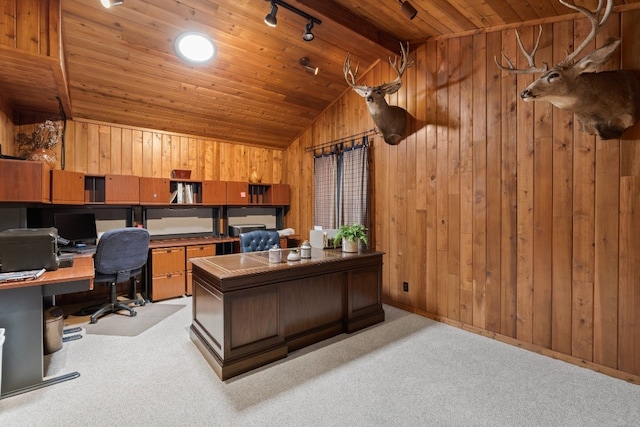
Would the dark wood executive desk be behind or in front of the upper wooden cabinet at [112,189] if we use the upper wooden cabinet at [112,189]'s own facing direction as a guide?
in front

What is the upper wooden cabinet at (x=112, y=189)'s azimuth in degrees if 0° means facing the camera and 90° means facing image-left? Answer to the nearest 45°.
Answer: approximately 0°

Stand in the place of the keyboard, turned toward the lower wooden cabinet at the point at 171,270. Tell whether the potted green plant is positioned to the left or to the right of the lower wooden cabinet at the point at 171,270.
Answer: right

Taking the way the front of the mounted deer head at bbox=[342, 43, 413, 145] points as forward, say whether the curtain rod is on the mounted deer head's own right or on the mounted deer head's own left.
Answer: on the mounted deer head's own right

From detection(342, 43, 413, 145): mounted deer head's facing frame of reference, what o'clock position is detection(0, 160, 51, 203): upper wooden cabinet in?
The upper wooden cabinet is roughly at 1 o'clock from the mounted deer head.

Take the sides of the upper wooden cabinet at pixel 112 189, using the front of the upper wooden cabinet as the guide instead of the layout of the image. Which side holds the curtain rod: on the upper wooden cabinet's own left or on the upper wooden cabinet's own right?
on the upper wooden cabinet's own left

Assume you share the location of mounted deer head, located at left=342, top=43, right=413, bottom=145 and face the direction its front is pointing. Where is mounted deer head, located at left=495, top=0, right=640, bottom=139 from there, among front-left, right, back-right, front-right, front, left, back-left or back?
left

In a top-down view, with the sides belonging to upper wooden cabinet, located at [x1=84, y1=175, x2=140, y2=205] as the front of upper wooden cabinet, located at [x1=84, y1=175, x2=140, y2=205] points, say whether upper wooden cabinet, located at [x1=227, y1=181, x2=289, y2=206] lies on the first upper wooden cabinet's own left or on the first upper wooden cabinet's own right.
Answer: on the first upper wooden cabinet's own left

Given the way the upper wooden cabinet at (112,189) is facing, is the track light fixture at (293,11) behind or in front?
in front

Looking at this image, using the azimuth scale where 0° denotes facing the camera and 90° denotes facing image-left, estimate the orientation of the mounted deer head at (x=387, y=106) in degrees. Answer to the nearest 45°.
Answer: approximately 45°

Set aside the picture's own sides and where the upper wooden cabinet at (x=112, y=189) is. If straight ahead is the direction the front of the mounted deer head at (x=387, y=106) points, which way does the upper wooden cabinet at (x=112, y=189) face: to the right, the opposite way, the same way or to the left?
to the left
